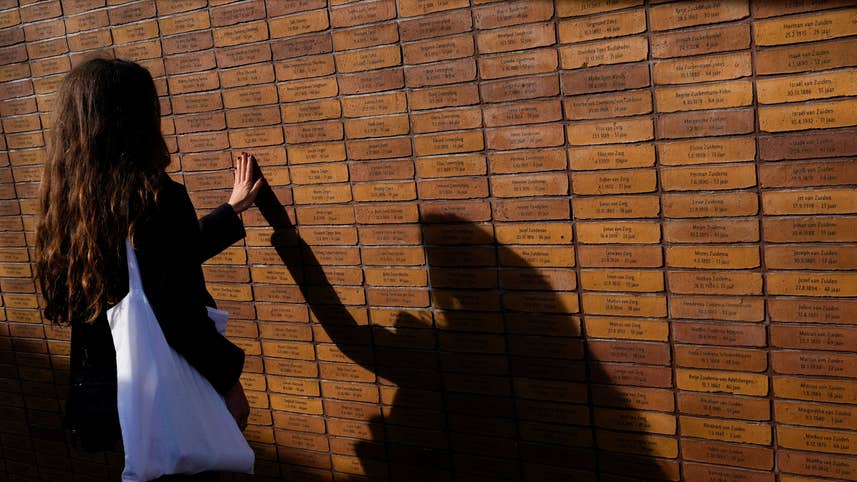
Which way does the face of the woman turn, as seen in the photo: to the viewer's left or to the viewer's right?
to the viewer's right

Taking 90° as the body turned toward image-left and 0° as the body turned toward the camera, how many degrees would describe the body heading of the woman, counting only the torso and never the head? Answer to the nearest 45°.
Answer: approximately 225°
